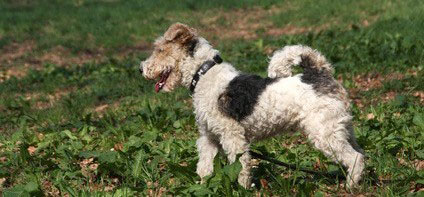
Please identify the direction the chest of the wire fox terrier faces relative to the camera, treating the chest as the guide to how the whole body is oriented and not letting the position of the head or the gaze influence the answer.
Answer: to the viewer's left
